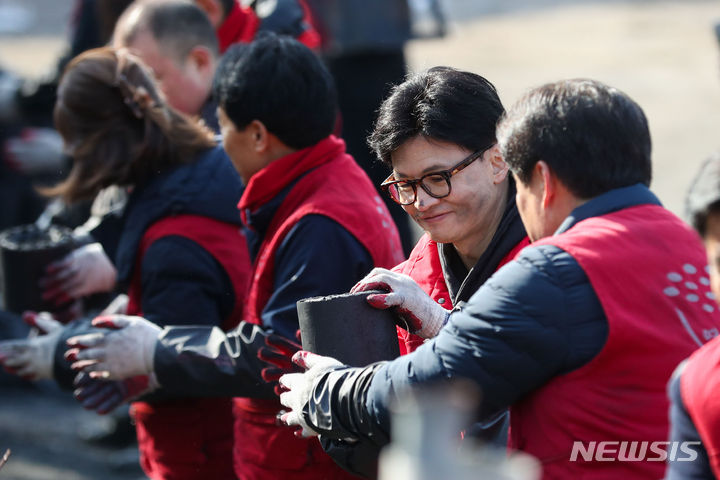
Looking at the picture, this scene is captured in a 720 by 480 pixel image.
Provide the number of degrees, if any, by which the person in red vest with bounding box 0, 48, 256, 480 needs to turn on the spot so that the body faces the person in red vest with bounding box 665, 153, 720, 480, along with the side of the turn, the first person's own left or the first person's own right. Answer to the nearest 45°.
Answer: approximately 135° to the first person's own left

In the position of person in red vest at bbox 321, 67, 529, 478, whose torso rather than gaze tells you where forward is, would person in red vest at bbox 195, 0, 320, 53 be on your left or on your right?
on your right

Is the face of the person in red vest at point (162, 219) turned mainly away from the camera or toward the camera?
away from the camera

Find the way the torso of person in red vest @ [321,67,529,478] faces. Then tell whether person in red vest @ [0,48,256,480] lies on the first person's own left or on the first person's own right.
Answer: on the first person's own right

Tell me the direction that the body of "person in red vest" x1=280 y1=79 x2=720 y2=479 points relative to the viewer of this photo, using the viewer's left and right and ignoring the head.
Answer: facing away from the viewer and to the left of the viewer

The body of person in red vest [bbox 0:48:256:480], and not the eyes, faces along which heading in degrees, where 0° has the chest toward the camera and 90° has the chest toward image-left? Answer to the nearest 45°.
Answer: approximately 90°

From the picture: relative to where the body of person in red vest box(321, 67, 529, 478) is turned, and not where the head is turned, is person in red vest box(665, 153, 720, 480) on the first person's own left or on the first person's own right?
on the first person's own left

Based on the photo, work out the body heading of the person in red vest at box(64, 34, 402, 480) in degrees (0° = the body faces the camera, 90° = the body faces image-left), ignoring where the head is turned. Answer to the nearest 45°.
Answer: approximately 90°

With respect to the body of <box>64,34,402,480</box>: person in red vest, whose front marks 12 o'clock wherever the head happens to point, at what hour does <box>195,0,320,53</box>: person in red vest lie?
<box>195,0,320,53</box>: person in red vest is roughly at 3 o'clock from <box>64,34,402,480</box>: person in red vest.

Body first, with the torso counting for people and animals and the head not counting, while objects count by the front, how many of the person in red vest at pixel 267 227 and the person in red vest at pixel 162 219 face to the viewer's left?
2

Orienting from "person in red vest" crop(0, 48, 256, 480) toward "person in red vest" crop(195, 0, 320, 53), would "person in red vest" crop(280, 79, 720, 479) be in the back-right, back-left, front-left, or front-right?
back-right

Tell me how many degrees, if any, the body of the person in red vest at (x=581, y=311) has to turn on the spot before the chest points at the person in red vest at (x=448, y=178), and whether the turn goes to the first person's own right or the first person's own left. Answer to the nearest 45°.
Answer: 0° — they already face them
